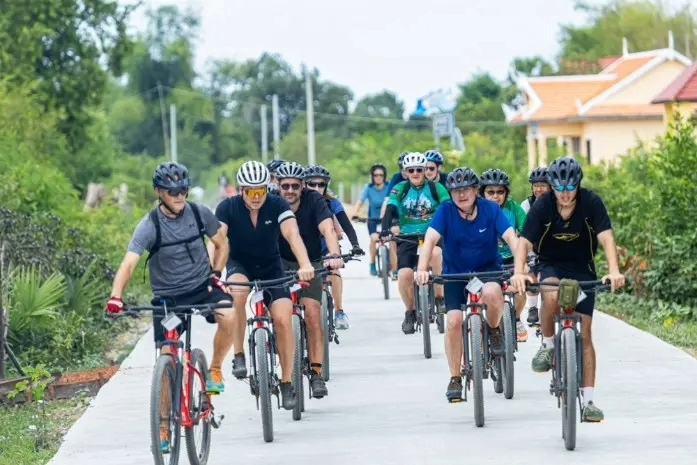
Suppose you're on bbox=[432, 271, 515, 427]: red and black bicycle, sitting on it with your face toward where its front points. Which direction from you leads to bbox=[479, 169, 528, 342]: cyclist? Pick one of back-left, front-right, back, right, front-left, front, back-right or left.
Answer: back

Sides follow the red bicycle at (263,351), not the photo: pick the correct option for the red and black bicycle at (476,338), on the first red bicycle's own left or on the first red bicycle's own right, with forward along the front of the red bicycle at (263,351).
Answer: on the first red bicycle's own left

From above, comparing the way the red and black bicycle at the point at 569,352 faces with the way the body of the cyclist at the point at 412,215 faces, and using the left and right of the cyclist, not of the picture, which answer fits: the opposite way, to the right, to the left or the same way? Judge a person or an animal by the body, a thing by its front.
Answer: the same way

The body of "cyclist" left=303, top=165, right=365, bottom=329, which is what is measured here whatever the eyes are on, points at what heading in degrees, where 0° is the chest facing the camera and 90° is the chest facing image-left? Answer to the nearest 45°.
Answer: approximately 0°

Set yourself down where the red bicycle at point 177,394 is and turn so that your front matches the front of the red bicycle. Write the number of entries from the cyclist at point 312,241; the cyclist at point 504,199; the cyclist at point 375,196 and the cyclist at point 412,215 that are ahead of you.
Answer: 0

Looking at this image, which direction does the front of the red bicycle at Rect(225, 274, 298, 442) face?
toward the camera

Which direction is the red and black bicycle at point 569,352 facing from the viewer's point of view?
toward the camera

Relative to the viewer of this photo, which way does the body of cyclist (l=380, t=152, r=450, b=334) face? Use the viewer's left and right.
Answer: facing the viewer

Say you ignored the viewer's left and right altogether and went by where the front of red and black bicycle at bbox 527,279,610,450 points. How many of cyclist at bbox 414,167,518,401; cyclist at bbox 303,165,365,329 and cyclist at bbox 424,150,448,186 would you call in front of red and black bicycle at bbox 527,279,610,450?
0

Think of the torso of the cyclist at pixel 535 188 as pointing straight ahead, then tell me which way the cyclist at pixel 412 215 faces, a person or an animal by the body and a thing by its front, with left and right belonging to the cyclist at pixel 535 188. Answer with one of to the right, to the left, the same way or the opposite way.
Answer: the same way

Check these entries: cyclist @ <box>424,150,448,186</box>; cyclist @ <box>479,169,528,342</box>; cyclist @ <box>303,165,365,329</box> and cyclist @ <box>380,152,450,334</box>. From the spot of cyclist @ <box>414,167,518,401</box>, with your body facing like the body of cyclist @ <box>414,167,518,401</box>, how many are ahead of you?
0

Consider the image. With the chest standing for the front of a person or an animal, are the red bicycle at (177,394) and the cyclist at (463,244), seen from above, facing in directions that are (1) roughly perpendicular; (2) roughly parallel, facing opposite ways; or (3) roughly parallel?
roughly parallel

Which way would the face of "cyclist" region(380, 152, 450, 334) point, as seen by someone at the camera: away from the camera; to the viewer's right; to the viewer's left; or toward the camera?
toward the camera

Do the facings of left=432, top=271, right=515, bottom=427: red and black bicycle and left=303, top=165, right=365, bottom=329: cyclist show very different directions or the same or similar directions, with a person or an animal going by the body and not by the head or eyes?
same or similar directions

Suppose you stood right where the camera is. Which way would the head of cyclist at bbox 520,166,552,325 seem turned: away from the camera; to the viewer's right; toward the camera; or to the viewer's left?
toward the camera

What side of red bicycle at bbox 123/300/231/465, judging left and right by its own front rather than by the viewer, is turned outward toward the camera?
front
